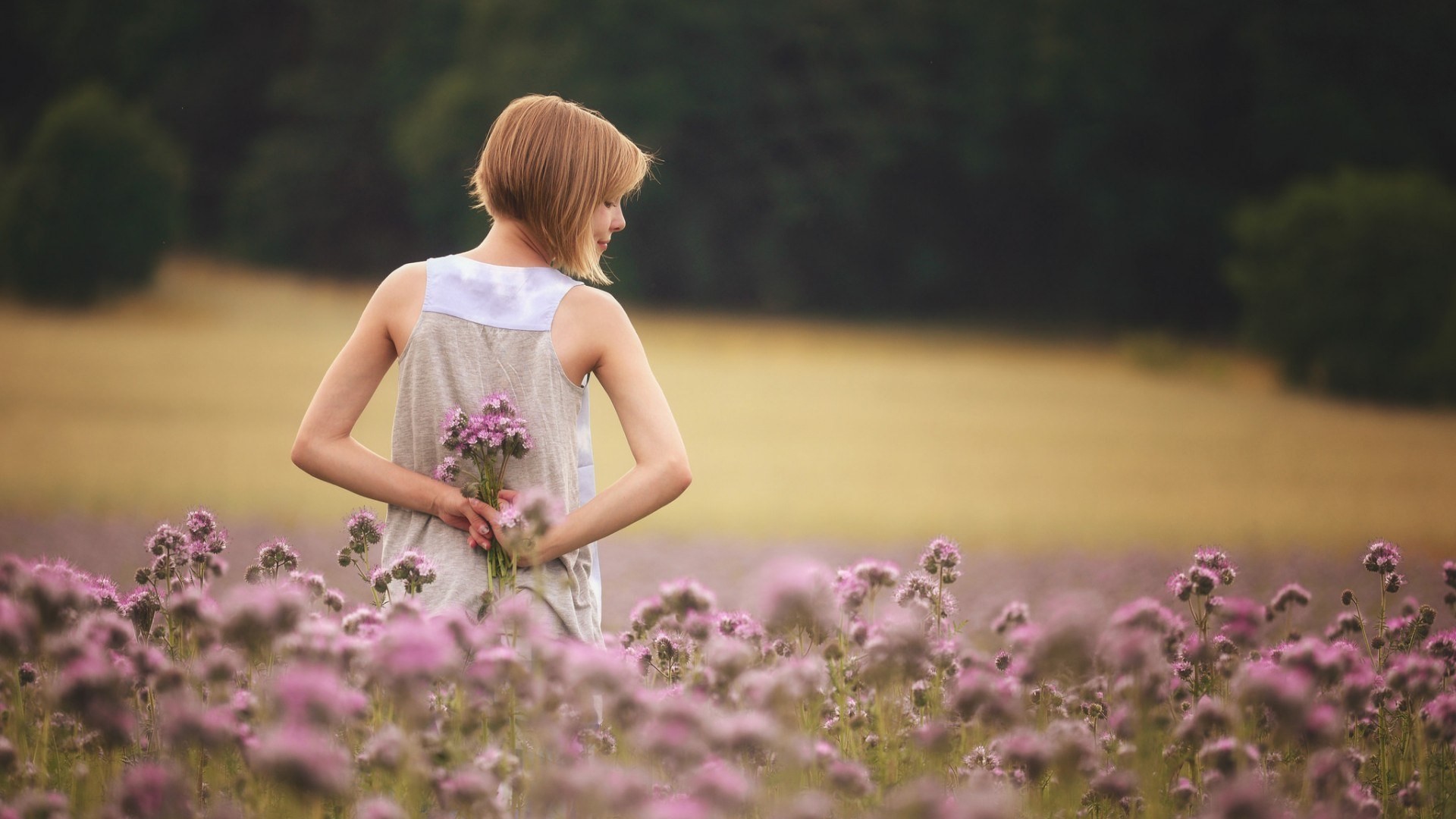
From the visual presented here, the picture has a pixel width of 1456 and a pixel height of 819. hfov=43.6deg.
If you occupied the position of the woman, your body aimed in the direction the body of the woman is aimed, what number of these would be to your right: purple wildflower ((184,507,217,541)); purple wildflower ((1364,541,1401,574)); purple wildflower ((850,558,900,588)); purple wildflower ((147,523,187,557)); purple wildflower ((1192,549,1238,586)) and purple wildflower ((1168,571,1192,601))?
4

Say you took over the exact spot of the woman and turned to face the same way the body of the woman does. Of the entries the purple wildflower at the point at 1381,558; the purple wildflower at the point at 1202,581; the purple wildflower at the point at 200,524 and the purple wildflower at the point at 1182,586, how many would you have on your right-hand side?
3

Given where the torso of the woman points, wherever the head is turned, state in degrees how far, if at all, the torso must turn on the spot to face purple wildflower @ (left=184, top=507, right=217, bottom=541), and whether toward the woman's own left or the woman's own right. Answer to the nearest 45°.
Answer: approximately 90° to the woman's own left

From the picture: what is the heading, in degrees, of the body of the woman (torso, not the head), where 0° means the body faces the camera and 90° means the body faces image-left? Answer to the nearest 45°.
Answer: approximately 180°

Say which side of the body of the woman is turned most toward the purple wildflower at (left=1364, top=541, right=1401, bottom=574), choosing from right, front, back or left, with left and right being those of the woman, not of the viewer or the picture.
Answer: right

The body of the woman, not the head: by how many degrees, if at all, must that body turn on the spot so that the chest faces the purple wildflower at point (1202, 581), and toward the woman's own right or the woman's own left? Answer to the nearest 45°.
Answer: approximately 90° to the woman's own right

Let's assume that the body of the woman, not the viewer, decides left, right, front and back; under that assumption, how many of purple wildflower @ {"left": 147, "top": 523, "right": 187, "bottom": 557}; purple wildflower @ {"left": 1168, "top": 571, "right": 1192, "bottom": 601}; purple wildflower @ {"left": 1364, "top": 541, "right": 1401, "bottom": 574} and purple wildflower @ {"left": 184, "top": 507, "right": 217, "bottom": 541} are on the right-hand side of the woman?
2

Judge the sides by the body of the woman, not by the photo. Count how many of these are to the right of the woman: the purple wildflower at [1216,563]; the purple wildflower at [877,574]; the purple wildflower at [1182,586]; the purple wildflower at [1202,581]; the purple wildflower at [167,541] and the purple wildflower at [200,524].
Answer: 4

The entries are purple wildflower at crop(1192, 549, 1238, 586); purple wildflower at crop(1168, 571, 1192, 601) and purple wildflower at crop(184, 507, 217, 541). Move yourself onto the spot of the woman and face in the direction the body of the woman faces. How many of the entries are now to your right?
2

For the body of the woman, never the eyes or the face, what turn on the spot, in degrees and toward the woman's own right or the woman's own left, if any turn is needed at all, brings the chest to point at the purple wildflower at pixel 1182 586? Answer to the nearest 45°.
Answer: approximately 90° to the woman's own right

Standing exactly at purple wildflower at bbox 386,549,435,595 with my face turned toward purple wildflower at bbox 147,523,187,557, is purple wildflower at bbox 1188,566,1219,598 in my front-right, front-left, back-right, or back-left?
back-right
